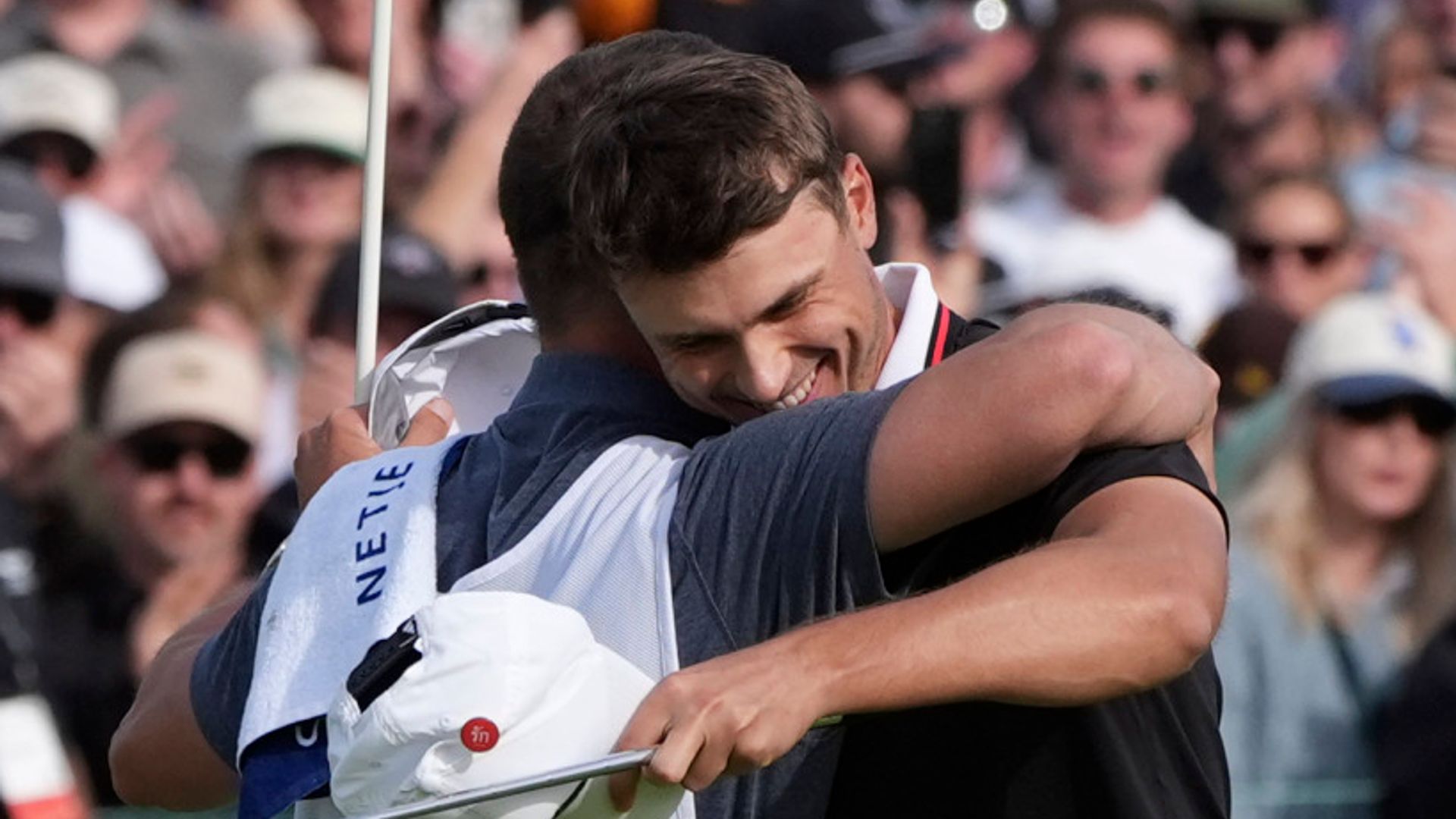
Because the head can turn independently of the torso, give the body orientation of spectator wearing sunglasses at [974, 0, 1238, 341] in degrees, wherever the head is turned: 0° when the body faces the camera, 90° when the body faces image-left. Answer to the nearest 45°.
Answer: approximately 0°

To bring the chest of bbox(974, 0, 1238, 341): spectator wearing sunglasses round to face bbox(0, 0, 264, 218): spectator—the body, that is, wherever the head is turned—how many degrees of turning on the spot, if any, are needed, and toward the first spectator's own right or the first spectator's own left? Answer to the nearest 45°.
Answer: approximately 90° to the first spectator's own right

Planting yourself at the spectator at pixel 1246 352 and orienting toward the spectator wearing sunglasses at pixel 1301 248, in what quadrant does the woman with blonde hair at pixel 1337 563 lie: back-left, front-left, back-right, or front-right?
back-right

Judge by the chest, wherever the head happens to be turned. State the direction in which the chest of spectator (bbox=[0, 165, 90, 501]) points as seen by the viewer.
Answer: toward the camera

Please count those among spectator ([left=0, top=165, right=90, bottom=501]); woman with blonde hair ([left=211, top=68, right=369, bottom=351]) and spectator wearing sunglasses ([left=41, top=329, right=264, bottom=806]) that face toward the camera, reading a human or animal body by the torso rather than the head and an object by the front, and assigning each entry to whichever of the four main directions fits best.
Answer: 3

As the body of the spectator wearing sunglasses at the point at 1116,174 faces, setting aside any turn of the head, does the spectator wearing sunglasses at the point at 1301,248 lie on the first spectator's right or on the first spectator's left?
on the first spectator's left

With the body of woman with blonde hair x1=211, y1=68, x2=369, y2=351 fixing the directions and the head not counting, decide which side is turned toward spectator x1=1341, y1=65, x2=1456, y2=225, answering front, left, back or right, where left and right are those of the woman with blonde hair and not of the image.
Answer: left

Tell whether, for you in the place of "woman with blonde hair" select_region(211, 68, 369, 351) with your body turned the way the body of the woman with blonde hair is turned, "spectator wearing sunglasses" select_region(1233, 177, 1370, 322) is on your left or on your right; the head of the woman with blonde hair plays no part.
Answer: on your left

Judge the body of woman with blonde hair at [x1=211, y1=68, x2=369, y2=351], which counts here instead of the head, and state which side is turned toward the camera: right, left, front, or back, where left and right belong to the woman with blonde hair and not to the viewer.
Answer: front

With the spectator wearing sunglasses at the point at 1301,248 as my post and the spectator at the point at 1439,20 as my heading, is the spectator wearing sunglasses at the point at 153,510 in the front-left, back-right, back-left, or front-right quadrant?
back-left

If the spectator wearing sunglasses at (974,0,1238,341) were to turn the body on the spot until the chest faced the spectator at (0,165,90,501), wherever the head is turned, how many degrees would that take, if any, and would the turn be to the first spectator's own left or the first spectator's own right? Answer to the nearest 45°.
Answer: approximately 45° to the first spectator's own right

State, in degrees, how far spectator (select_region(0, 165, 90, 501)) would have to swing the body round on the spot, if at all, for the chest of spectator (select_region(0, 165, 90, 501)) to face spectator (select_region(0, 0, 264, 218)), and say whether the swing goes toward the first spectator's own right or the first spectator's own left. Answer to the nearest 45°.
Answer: approximately 135° to the first spectator's own left
